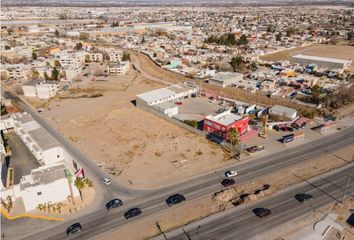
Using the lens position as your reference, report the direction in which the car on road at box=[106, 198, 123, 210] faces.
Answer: facing the viewer and to the left of the viewer

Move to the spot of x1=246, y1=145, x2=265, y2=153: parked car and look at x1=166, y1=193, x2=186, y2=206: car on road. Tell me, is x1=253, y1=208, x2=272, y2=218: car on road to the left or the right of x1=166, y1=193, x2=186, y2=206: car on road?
left

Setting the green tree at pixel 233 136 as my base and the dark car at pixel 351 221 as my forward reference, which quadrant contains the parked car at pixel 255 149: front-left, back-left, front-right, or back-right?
front-left

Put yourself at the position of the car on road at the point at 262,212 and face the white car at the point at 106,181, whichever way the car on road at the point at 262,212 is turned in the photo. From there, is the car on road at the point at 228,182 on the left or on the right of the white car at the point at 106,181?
right

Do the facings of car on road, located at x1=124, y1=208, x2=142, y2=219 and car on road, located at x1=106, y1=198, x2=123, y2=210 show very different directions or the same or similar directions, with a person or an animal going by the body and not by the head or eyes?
same or similar directions

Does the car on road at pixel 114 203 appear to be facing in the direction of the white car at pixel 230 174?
no

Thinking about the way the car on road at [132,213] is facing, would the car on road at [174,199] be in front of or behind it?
behind

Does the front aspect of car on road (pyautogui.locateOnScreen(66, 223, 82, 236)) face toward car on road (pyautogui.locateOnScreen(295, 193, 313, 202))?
no

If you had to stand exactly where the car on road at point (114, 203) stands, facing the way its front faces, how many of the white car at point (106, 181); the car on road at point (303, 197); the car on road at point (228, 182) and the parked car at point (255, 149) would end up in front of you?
0

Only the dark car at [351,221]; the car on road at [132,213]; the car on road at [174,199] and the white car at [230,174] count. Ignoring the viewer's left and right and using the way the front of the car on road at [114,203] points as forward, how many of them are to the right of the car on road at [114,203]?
0
